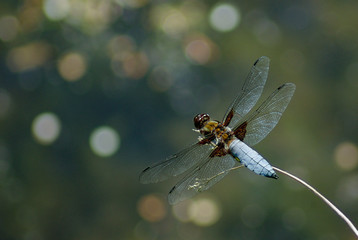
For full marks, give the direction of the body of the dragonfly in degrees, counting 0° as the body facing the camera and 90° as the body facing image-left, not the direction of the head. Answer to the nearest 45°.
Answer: approximately 135°
